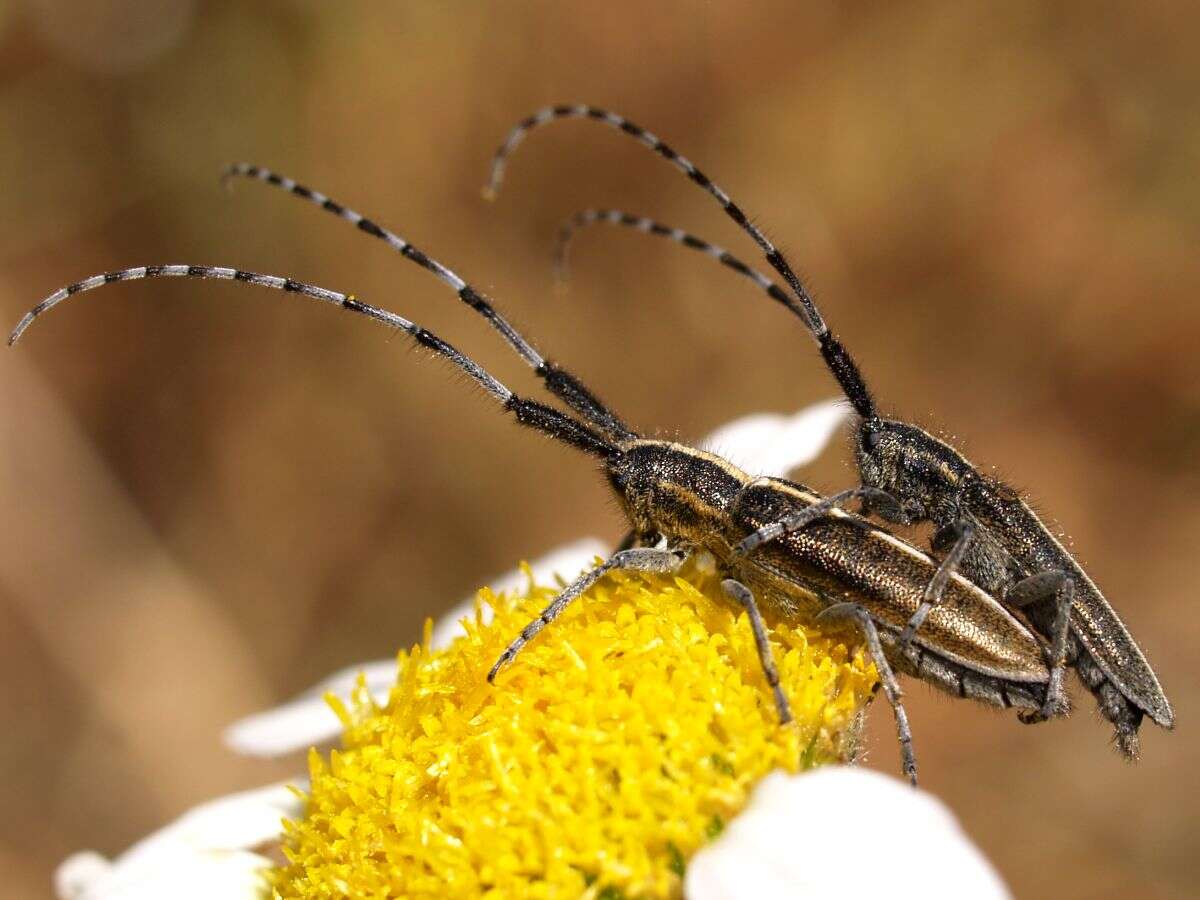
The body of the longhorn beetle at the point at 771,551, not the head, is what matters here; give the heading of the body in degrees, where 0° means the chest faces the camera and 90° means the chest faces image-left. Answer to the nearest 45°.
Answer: approximately 90°
